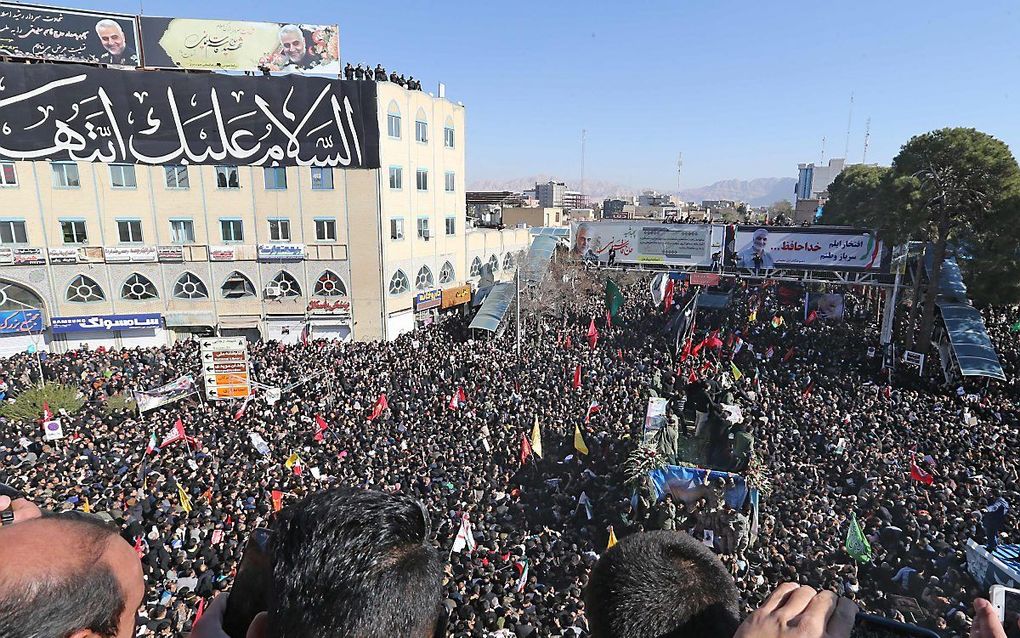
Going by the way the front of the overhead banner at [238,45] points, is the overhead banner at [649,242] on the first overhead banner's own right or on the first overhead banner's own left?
on the first overhead banner's own left

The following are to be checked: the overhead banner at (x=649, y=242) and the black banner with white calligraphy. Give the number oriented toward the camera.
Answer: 2

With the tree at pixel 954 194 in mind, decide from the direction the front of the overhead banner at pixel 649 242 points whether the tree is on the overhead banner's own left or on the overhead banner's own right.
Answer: on the overhead banner's own left

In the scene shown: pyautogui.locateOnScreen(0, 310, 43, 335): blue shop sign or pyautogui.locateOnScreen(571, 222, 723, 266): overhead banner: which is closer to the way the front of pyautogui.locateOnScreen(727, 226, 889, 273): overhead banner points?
the blue shop sign

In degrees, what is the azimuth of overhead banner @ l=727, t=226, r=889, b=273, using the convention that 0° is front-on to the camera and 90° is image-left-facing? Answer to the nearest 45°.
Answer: approximately 0°

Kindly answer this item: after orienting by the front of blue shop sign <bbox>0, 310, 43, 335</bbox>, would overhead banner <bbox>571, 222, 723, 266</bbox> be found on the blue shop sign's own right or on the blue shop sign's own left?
on the blue shop sign's own left
